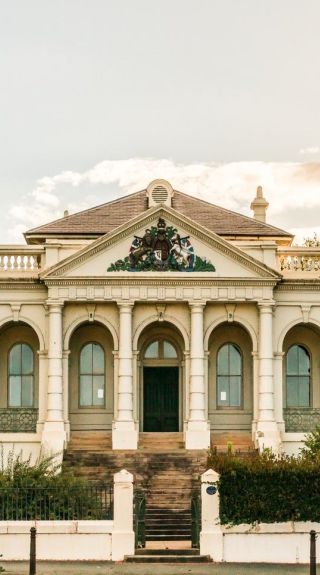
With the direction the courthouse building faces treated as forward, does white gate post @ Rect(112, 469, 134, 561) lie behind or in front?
in front

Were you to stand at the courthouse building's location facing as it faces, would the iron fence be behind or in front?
in front

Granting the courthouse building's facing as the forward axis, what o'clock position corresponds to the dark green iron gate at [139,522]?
The dark green iron gate is roughly at 12 o'clock from the courthouse building.

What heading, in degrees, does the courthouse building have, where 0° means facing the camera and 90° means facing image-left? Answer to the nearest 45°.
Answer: approximately 0°
